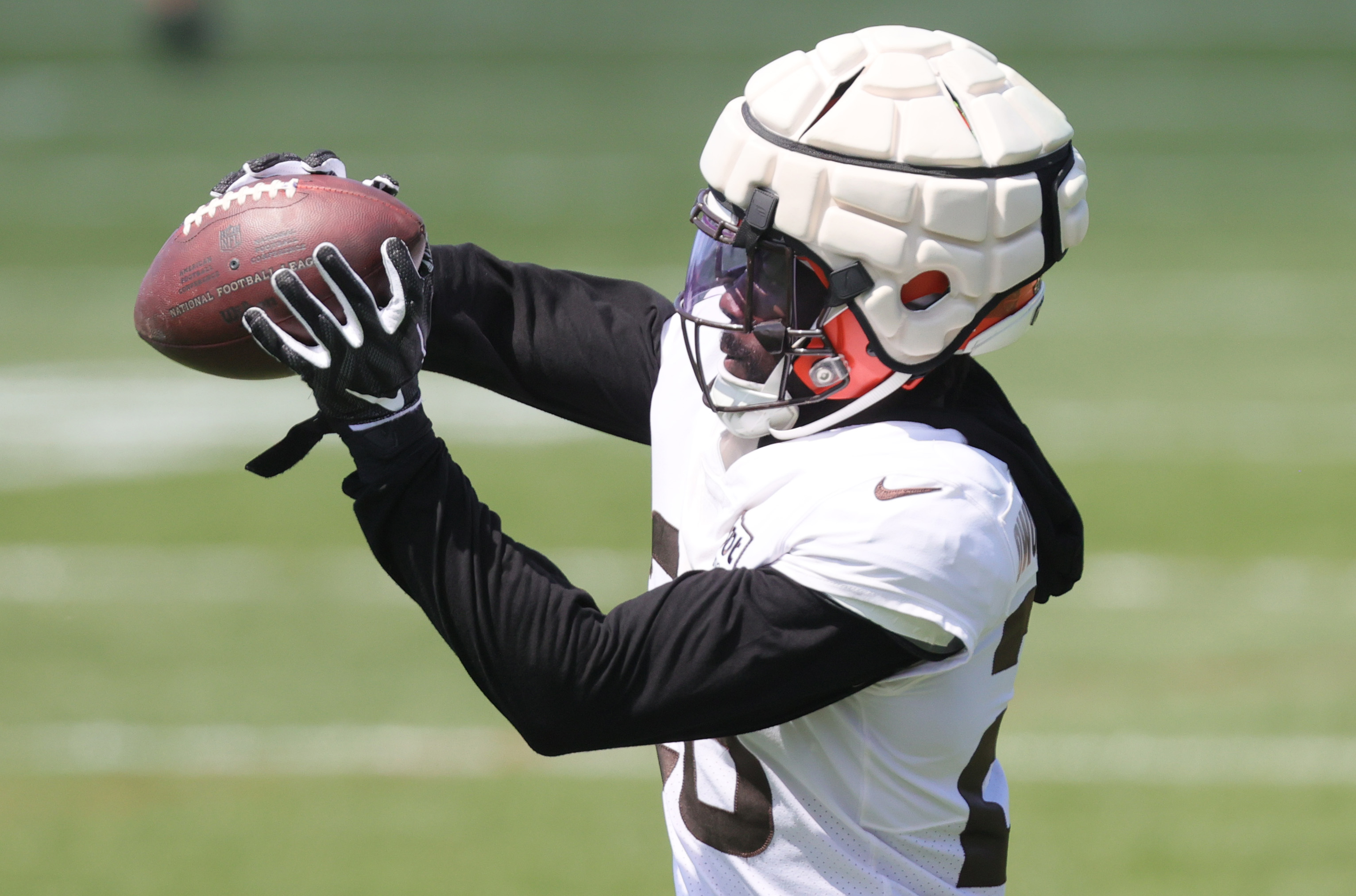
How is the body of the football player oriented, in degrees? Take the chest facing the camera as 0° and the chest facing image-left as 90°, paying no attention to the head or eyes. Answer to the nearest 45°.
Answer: approximately 90°

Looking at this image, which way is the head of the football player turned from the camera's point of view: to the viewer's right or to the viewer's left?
to the viewer's left
